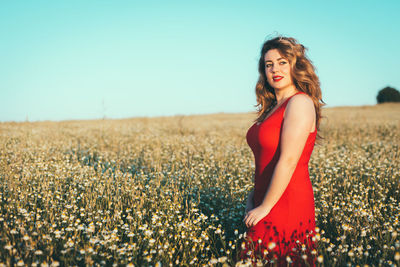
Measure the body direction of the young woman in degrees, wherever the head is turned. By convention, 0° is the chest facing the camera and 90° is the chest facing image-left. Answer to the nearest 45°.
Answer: approximately 90°
